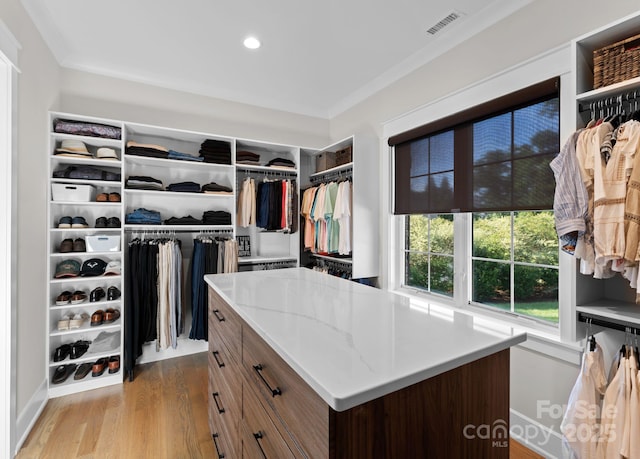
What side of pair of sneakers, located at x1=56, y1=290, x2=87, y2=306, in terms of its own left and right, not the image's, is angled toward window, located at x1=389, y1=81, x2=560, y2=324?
left

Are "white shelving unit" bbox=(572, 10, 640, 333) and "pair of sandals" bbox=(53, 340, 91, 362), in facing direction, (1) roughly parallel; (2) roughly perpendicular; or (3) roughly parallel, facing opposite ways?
roughly perpendicular

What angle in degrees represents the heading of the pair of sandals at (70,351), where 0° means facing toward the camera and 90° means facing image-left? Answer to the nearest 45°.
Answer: approximately 45°

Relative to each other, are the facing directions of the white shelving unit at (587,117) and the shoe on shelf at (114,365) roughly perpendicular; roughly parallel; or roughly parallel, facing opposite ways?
roughly perpendicular

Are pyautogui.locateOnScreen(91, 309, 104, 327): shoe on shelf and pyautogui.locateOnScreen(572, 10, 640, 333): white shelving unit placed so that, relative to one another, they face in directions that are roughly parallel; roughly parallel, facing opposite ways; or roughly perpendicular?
roughly perpendicular

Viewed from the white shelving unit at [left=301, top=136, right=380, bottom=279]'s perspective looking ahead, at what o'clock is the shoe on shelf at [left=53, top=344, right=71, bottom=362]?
The shoe on shelf is roughly at 1 o'clock from the white shelving unit.

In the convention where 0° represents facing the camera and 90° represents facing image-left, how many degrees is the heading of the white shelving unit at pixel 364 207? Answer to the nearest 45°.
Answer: approximately 45°

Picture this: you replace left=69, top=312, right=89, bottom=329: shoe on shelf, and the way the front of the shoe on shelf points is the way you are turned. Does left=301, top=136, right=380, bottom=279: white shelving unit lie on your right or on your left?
on your left

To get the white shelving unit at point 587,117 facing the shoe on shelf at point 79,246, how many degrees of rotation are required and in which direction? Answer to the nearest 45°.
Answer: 0° — it already faces it
